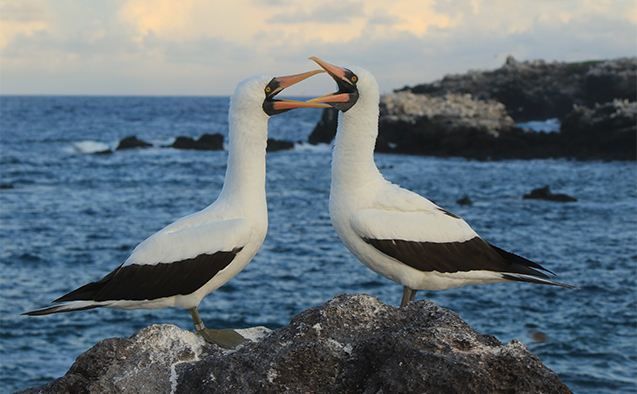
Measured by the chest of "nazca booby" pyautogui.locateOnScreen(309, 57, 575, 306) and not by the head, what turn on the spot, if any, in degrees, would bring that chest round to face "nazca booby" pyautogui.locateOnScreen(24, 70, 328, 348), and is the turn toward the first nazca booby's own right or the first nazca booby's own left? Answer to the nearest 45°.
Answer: approximately 45° to the first nazca booby's own left

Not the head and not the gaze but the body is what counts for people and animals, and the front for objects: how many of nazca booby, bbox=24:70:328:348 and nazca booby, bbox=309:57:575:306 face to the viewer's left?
1

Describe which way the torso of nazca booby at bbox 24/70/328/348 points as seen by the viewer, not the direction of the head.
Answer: to the viewer's right

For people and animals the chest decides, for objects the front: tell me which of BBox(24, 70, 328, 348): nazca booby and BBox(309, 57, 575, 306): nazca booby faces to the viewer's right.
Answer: BBox(24, 70, 328, 348): nazca booby

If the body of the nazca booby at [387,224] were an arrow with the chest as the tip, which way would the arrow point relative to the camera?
to the viewer's left

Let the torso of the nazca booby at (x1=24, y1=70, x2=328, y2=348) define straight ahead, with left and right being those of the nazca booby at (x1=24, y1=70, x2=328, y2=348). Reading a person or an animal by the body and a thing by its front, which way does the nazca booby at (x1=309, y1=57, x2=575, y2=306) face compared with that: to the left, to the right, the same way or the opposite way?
the opposite way

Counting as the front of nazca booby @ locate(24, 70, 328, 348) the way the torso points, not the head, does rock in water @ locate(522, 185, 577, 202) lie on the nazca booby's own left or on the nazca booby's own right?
on the nazca booby's own left

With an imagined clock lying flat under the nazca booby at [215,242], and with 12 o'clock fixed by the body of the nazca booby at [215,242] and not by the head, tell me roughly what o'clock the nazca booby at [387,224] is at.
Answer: the nazca booby at [387,224] is roughly at 12 o'clock from the nazca booby at [215,242].
